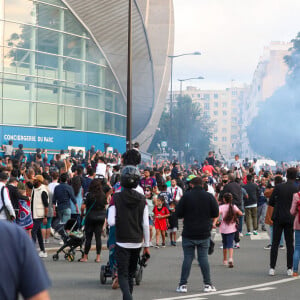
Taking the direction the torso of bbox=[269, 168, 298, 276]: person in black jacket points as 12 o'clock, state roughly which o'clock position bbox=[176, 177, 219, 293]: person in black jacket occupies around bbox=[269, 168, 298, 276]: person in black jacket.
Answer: bbox=[176, 177, 219, 293]: person in black jacket is roughly at 7 o'clock from bbox=[269, 168, 298, 276]: person in black jacket.

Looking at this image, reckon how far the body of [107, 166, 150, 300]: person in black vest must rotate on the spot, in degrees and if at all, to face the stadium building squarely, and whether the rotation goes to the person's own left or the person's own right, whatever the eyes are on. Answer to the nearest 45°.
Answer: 0° — they already face it

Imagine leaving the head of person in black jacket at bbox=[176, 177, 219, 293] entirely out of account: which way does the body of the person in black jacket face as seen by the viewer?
away from the camera

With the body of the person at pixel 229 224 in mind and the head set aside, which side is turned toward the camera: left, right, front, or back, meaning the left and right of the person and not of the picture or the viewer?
back

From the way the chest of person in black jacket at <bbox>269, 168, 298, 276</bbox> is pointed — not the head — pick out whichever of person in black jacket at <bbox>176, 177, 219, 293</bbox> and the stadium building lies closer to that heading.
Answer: the stadium building

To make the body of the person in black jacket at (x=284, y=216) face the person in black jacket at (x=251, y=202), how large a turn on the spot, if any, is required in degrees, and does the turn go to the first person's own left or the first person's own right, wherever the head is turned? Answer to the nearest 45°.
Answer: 0° — they already face them

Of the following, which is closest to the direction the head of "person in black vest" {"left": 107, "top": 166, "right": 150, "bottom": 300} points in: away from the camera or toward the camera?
away from the camera

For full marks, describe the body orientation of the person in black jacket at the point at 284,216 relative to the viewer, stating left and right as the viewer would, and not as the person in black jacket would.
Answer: facing away from the viewer

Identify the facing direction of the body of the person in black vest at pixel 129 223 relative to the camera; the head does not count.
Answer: away from the camera
